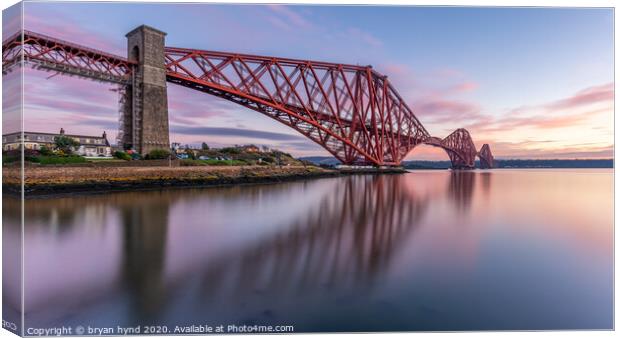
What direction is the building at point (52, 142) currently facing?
toward the camera

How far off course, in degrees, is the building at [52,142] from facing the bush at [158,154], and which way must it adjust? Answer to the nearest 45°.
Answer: approximately 135° to its left

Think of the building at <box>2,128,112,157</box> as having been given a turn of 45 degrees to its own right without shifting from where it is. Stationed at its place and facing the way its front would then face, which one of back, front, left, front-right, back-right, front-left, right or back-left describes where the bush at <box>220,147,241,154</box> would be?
back

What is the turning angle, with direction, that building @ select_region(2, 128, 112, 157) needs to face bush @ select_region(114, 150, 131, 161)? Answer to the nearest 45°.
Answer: approximately 135° to its left

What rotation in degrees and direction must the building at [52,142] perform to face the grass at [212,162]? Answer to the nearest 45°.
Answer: approximately 135° to its left

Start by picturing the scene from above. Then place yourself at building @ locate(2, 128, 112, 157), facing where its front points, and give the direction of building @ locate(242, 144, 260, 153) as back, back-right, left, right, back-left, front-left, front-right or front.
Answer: back-left
